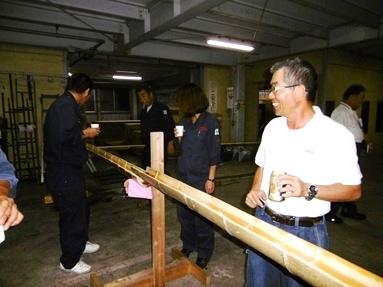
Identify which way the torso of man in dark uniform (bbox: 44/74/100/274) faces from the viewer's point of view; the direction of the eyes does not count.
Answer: to the viewer's right

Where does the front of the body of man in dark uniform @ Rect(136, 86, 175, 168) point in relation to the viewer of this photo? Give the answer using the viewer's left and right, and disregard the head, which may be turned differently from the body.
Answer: facing the viewer and to the left of the viewer

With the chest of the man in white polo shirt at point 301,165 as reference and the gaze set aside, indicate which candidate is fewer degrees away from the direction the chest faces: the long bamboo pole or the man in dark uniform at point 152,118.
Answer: the long bamboo pole

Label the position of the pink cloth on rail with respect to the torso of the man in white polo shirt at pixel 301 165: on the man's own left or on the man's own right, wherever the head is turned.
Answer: on the man's own right

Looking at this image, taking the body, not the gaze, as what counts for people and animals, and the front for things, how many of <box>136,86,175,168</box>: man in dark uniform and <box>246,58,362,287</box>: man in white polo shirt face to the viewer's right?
0

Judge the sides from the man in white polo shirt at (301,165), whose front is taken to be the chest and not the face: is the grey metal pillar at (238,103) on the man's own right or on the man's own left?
on the man's own right

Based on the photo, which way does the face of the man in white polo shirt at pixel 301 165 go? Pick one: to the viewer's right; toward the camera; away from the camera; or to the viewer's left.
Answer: to the viewer's left

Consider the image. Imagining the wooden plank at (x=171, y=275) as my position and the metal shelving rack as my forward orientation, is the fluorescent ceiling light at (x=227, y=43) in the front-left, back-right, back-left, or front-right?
front-right

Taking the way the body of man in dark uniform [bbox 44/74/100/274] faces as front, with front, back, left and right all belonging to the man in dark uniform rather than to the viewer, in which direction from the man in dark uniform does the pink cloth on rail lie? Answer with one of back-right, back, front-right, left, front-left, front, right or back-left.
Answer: front-right

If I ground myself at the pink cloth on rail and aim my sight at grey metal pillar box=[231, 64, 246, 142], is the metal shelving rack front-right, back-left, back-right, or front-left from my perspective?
front-left

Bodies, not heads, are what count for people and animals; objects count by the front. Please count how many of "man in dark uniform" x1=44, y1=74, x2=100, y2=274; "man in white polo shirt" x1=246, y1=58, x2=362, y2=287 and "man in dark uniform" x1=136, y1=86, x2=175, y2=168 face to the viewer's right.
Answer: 1

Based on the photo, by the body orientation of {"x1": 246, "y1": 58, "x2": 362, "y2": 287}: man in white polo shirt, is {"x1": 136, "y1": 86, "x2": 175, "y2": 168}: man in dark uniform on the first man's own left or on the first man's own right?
on the first man's own right

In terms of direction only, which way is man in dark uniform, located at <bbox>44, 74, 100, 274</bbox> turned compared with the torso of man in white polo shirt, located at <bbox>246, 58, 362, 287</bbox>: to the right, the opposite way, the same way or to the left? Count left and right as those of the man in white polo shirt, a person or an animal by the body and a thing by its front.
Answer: the opposite way

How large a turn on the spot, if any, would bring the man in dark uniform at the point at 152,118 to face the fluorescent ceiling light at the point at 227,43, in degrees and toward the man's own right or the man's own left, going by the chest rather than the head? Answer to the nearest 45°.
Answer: approximately 180°

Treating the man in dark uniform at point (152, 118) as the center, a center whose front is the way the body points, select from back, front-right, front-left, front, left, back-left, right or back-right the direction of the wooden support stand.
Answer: front-left
